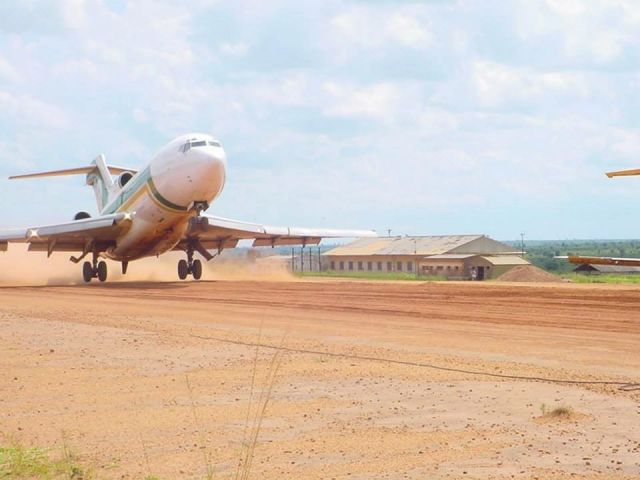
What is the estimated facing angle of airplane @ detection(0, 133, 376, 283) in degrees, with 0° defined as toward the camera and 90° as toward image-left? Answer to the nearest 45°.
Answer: approximately 315°

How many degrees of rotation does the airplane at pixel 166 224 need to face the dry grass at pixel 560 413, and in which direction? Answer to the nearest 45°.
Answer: approximately 45° to its right
